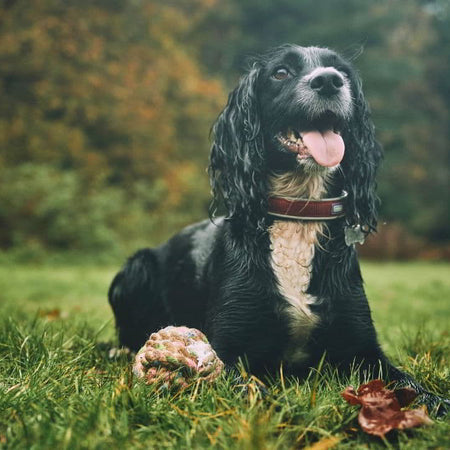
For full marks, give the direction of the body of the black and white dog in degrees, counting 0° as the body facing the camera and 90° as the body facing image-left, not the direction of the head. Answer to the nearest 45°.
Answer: approximately 315°

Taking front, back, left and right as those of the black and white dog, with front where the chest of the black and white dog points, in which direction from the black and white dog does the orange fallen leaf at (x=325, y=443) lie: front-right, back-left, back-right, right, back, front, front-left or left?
front-right

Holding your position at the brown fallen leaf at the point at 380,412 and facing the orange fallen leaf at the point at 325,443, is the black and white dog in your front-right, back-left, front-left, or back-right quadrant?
back-right
